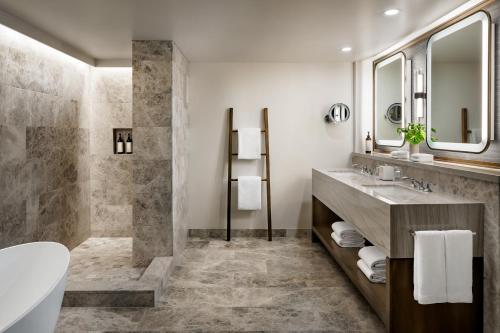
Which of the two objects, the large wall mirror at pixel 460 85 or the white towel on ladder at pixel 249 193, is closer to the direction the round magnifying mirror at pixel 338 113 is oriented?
the large wall mirror

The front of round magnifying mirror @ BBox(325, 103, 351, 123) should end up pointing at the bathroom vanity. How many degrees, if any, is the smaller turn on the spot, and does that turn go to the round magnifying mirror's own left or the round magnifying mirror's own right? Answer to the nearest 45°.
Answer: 0° — it already faces it

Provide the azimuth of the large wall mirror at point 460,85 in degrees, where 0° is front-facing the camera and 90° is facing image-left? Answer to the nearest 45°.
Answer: approximately 45°

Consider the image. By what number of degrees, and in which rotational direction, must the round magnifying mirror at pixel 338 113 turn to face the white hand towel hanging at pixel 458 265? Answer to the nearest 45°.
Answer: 0° — it already faces it

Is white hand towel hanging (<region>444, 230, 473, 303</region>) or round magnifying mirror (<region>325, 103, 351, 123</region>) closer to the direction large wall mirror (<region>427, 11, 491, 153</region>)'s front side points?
the white hand towel hanging
